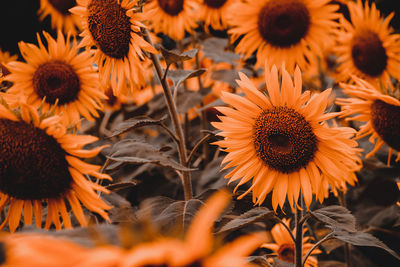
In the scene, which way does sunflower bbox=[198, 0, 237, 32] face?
toward the camera

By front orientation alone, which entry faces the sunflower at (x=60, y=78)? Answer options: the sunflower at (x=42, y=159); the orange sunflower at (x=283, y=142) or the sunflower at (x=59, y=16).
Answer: the sunflower at (x=59, y=16)

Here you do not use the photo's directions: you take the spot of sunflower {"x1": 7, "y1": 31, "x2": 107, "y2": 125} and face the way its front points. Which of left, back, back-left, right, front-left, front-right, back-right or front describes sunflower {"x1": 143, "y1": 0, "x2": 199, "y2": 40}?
back-left

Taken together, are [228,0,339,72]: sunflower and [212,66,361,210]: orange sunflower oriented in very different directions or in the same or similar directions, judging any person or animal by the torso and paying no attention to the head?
same or similar directions

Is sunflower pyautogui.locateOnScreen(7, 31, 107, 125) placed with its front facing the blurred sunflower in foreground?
yes

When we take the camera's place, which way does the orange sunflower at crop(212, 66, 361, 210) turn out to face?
facing the viewer

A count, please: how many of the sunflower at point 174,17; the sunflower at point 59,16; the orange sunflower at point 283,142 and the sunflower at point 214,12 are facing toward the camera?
4

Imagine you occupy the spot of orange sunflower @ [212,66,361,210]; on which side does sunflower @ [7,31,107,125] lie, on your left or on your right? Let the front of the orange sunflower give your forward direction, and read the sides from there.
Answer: on your right

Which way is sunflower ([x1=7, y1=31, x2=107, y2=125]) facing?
toward the camera

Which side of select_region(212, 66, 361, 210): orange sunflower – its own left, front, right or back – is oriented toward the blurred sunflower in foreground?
front

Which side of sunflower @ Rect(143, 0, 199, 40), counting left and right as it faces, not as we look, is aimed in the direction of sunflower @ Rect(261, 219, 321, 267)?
front

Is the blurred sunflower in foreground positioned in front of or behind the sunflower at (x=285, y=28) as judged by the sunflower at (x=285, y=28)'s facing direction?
in front

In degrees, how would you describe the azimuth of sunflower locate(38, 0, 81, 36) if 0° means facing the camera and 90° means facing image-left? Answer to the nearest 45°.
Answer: approximately 0°

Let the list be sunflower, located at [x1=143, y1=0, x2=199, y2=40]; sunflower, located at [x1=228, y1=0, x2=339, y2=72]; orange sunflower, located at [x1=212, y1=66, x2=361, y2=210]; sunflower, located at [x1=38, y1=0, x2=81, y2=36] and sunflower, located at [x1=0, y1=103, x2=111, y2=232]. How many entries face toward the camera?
5

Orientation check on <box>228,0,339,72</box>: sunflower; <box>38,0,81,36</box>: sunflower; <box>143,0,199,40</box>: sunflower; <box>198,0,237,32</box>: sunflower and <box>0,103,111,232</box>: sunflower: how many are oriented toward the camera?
5

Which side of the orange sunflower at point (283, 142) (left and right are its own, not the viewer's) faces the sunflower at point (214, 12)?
back

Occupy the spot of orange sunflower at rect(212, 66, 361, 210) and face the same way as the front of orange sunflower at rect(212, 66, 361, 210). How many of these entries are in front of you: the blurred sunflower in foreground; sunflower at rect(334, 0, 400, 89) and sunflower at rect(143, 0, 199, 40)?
1
